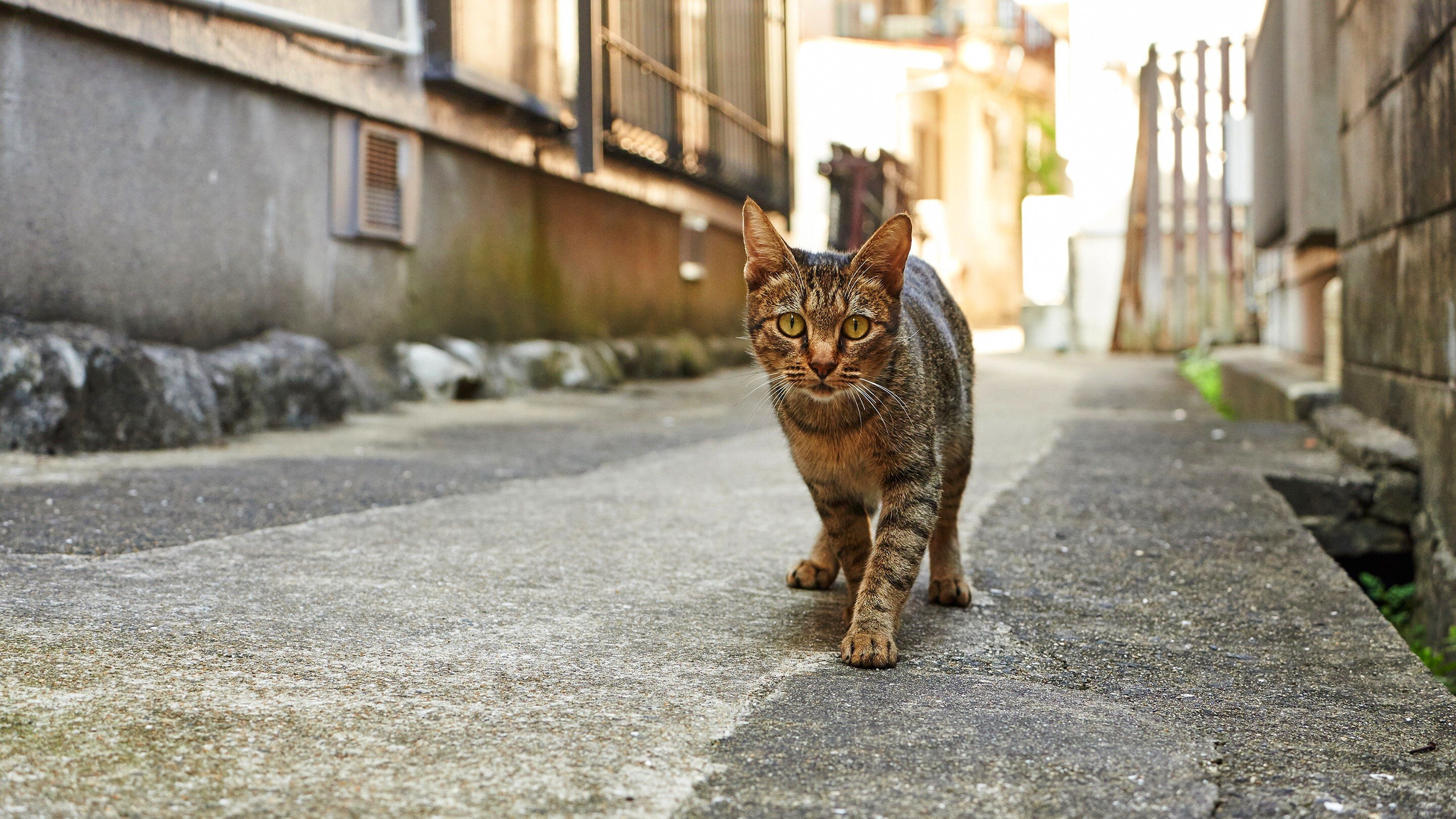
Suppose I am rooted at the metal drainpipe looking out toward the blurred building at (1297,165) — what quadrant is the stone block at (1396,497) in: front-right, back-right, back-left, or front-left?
front-right

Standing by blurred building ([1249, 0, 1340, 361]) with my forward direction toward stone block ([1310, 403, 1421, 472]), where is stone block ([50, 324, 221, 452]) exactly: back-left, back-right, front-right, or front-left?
front-right

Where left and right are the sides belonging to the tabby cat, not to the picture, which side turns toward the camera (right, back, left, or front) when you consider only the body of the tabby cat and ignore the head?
front

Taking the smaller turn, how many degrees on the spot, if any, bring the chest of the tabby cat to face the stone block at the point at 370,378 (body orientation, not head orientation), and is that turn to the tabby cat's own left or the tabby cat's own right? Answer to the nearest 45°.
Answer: approximately 135° to the tabby cat's own right

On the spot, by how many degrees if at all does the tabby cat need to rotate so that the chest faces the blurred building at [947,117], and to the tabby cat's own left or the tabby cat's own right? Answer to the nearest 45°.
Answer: approximately 180°

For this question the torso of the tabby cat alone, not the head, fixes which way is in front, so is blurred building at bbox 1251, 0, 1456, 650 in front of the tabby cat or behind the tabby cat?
behind

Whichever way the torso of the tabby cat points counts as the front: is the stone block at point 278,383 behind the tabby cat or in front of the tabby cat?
behind

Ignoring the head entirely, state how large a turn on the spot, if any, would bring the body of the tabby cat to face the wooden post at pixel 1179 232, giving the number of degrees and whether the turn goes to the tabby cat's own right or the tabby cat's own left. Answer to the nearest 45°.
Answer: approximately 180°

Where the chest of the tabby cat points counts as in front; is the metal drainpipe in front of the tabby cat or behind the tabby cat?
behind

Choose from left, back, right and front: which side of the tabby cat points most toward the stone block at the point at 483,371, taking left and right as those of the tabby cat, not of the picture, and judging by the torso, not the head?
back

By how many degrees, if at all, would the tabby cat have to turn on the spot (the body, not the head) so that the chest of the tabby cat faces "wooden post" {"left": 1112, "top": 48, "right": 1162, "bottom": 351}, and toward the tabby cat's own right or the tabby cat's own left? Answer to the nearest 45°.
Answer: approximately 180°

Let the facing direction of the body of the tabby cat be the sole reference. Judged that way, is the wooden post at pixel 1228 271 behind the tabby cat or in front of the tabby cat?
behind
